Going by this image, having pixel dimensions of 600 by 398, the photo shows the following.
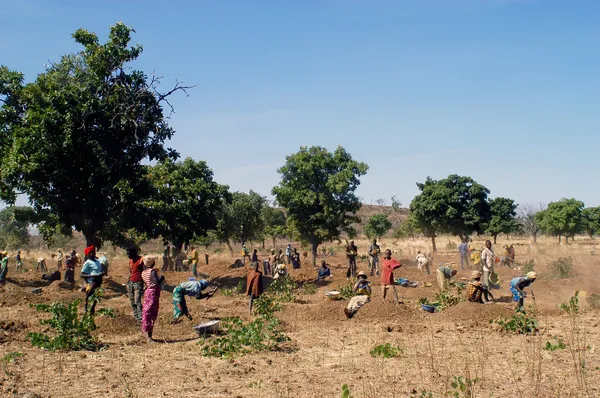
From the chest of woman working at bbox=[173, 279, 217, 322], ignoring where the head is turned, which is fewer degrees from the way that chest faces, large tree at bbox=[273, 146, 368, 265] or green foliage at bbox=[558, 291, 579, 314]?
the green foliage

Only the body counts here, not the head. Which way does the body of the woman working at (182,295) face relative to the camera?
to the viewer's right

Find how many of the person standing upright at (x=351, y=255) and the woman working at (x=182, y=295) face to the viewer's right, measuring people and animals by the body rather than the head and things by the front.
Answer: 1

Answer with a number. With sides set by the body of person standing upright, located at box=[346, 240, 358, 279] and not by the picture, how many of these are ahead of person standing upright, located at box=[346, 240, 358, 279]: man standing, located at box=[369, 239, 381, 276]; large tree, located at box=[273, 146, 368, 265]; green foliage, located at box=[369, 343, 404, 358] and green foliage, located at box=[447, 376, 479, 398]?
2

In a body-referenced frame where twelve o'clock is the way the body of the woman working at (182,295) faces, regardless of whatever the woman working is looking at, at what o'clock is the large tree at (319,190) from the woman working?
The large tree is roughly at 10 o'clock from the woman working.

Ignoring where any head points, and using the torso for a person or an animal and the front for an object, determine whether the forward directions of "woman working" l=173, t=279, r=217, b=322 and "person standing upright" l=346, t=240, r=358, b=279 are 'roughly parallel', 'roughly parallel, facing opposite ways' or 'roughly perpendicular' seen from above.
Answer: roughly perpendicular

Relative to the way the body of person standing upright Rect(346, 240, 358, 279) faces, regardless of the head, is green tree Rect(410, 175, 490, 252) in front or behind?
behind

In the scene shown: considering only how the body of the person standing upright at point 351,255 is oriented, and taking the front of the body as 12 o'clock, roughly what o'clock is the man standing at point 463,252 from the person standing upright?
The man standing is roughly at 8 o'clock from the person standing upright.

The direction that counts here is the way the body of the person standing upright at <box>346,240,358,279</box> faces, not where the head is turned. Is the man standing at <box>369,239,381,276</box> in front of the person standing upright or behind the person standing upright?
behind

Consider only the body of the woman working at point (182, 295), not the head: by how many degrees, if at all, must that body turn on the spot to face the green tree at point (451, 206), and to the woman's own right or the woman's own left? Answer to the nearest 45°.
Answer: approximately 45° to the woman's own left

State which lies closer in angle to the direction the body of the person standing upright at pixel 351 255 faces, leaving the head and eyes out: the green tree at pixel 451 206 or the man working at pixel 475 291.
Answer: the man working

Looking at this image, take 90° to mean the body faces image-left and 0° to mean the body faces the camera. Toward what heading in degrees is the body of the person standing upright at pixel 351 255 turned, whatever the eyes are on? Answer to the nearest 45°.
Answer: approximately 0°

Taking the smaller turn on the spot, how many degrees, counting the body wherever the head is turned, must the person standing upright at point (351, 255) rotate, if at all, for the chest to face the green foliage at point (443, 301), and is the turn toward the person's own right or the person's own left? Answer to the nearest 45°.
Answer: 0° — they already face it
